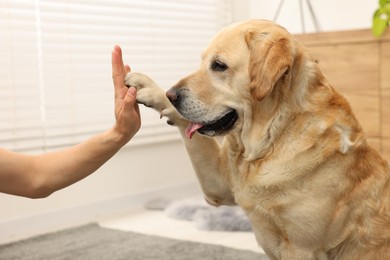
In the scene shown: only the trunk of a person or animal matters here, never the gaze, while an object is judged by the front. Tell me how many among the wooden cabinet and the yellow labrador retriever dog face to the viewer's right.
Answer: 0

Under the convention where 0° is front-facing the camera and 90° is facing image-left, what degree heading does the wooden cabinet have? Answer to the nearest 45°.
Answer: approximately 45°

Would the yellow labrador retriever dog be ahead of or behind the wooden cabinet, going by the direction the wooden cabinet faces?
ahead

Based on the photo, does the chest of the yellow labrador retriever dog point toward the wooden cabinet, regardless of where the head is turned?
no
